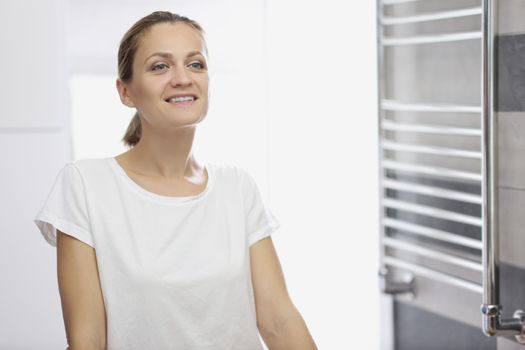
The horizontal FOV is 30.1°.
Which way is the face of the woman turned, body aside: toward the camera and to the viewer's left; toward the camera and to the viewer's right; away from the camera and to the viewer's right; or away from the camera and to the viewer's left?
toward the camera and to the viewer's right

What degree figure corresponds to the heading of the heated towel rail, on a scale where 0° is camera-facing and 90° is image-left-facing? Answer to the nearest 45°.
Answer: approximately 45°
